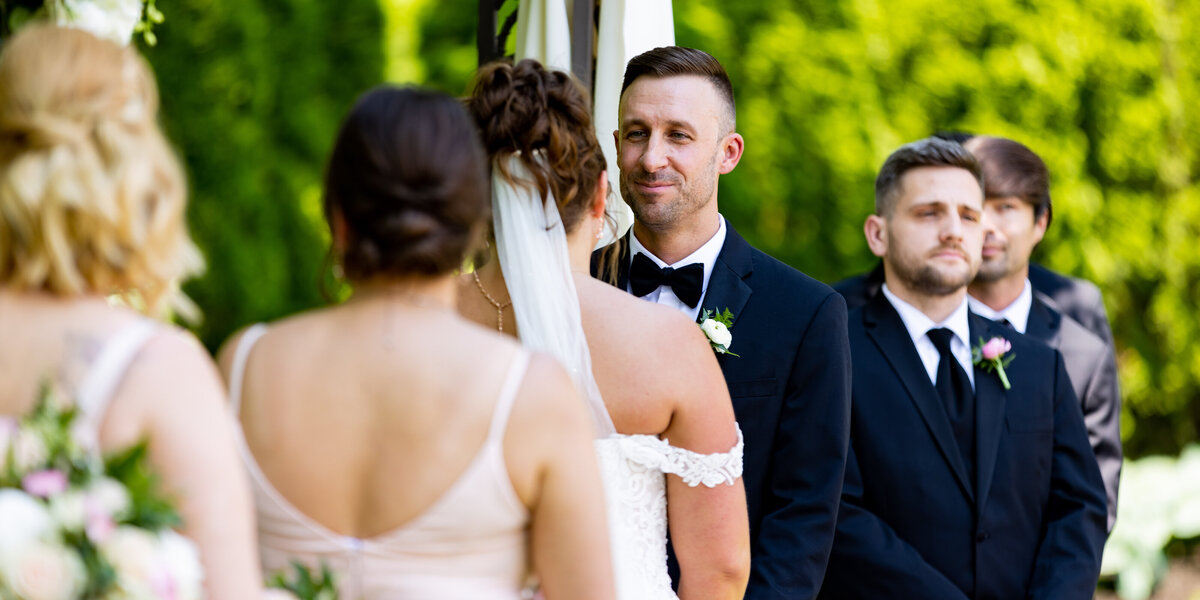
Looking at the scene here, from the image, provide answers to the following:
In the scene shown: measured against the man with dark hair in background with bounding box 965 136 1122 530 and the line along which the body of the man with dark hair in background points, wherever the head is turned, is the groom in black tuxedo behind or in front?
in front

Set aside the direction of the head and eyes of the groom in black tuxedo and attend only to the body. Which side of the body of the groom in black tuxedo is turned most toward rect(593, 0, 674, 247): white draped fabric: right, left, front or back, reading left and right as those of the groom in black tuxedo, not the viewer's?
right

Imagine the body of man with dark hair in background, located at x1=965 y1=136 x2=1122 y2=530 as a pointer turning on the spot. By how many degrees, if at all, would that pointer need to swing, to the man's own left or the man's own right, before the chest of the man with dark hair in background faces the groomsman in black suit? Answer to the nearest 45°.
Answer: approximately 45° to the man's own left

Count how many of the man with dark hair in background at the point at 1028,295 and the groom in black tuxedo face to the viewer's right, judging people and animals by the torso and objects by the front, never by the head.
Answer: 0

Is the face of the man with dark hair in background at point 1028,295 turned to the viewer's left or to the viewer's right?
to the viewer's left

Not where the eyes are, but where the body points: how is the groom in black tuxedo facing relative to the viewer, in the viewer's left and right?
facing the viewer and to the left of the viewer
